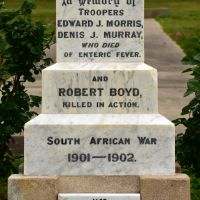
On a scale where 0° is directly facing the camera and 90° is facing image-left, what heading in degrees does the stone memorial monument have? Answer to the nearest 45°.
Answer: approximately 0°
